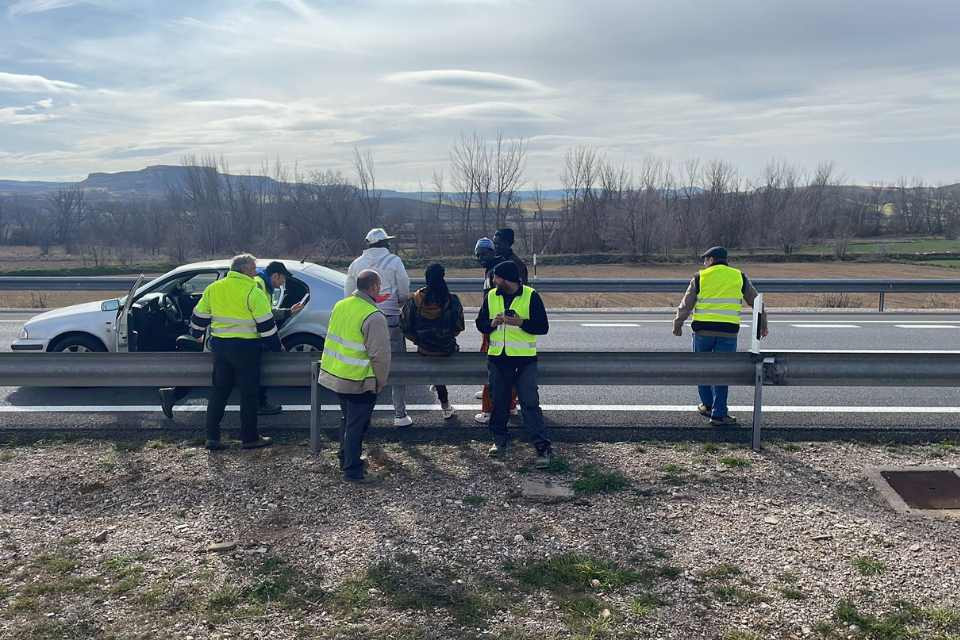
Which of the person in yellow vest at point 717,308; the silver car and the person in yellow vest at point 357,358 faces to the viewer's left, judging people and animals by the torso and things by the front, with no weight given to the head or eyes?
the silver car

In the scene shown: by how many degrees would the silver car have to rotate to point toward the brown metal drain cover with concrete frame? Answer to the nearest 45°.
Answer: approximately 135° to its left

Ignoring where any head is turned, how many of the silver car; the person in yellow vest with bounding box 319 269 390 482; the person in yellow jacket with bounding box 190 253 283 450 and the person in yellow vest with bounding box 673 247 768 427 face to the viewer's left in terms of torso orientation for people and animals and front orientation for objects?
1

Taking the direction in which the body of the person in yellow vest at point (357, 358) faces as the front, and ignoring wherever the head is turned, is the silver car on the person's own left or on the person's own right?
on the person's own left

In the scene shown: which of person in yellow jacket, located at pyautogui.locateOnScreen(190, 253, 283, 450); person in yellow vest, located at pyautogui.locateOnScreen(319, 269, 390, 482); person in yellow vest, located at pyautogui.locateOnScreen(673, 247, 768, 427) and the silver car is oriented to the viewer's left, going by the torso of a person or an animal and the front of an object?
the silver car

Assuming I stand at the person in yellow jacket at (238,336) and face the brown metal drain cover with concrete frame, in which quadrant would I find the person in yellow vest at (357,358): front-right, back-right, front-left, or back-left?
front-right

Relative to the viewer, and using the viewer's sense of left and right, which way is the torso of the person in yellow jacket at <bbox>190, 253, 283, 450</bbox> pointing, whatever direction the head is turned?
facing away from the viewer and to the right of the viewer

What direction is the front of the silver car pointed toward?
to the viewer's left

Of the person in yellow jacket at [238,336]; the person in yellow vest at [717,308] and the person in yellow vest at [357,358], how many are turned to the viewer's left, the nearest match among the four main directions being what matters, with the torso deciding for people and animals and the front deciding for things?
0

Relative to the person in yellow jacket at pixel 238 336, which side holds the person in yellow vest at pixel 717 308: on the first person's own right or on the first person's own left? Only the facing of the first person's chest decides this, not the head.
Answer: on the first person's own right

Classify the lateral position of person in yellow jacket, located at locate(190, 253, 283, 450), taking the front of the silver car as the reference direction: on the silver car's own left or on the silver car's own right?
on the silver car's own left

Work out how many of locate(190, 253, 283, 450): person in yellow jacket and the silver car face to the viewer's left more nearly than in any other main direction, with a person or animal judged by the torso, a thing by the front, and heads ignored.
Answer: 1

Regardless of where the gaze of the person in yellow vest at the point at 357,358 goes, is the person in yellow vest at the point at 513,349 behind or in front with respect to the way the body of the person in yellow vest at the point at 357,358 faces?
in front
